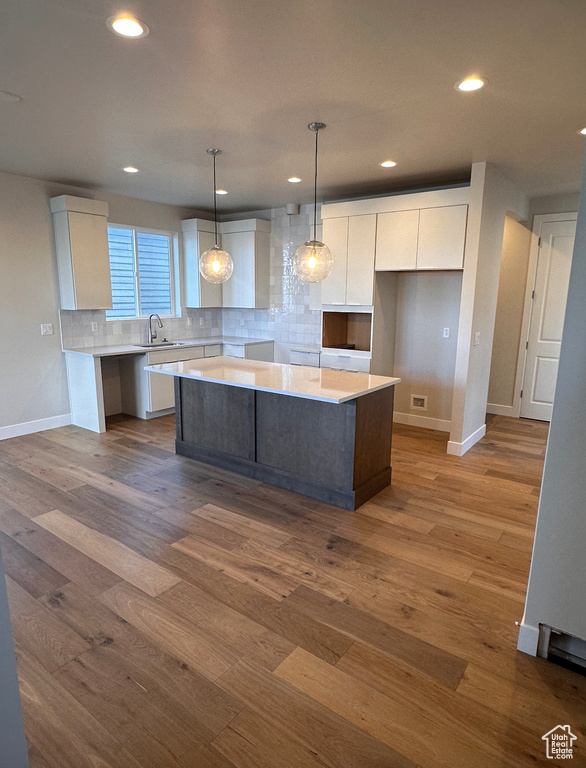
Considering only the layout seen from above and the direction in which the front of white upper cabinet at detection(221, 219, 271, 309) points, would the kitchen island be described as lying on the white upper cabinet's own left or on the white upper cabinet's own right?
on the white upper cabinet's own left

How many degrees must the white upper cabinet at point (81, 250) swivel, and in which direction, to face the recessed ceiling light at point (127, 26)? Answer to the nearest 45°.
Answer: approximately 45° to its right

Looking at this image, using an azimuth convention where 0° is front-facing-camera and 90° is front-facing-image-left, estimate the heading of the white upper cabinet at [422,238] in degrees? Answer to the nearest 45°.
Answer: approximately 0°

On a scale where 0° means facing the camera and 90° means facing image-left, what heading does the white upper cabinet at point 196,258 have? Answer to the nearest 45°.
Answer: approximately 315°

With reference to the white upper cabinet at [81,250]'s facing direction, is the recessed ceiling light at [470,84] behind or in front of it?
in front

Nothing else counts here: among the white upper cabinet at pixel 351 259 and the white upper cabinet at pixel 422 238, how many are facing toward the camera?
2

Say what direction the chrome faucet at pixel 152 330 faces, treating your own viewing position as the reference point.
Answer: facing the viewer and to the right of the viewer

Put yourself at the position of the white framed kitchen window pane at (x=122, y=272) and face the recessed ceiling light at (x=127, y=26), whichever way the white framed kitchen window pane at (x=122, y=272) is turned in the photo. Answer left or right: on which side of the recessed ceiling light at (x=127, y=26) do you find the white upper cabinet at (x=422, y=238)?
left

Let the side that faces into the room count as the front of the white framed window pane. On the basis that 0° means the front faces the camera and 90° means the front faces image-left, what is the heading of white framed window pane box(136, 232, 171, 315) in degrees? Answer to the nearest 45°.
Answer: approximately 315°

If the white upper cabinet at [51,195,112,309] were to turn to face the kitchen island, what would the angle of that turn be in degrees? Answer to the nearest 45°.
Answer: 0° — it already faces it

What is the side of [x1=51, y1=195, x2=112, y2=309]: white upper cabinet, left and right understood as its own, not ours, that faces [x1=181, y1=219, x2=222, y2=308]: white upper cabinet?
left

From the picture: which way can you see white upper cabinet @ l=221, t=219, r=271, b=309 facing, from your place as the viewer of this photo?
facing the viewer and to the left of the viewer
